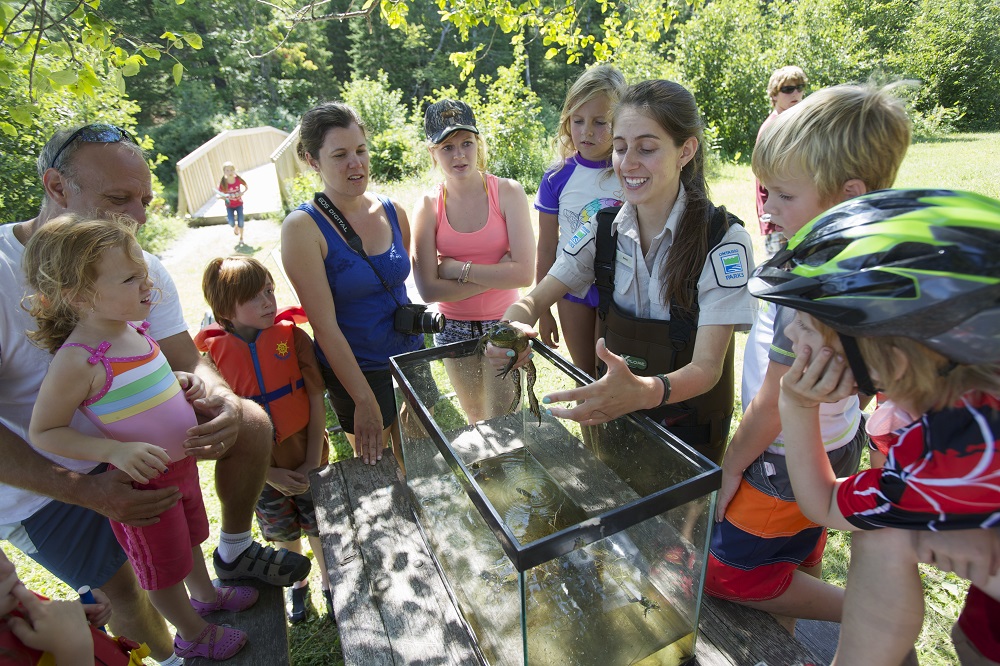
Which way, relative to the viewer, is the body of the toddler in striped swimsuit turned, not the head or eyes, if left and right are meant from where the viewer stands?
facing the viewer and to the right of the viewer

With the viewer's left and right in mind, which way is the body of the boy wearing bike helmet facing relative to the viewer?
facing to the left of the viewer

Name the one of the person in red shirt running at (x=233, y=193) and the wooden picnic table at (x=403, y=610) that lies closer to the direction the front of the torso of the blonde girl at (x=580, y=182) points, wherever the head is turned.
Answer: the wooden picnic table

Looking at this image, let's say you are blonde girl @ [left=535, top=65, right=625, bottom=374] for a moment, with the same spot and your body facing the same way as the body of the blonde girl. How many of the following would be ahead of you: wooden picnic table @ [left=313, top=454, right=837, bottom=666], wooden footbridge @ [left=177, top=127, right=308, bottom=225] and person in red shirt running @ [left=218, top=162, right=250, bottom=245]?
1

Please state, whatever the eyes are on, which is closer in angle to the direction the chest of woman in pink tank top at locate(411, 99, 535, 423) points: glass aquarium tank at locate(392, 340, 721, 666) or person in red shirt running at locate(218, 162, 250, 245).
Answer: the glass aquarium tank

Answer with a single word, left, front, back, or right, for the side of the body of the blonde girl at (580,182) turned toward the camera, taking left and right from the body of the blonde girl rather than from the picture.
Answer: front

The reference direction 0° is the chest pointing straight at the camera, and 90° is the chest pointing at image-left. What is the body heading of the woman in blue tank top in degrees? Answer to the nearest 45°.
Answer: approximately 315°

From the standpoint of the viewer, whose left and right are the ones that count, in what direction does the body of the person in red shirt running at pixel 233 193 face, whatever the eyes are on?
facing the viewer

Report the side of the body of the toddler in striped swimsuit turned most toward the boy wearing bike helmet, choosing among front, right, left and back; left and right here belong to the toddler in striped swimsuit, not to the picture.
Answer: front

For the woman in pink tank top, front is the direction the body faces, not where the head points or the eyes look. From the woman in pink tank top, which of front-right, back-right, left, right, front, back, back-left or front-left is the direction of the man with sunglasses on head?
front-right

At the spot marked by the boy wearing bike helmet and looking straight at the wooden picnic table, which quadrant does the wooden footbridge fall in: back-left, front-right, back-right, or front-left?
front-right

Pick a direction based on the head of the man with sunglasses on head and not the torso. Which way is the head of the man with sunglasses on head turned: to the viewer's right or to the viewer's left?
to the viewer's right

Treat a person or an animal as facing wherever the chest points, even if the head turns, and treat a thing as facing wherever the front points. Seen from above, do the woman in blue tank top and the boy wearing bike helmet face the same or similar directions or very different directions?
very different directions

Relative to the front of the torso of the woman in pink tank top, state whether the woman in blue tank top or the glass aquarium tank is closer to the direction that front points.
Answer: the glass aquarium tank

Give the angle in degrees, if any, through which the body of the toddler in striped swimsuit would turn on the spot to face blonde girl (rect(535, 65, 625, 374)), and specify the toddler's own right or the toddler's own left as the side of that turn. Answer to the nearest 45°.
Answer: approximately 45° to the toddler's own left

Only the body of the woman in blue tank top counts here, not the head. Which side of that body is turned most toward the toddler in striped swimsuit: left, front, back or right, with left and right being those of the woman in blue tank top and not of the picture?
right
